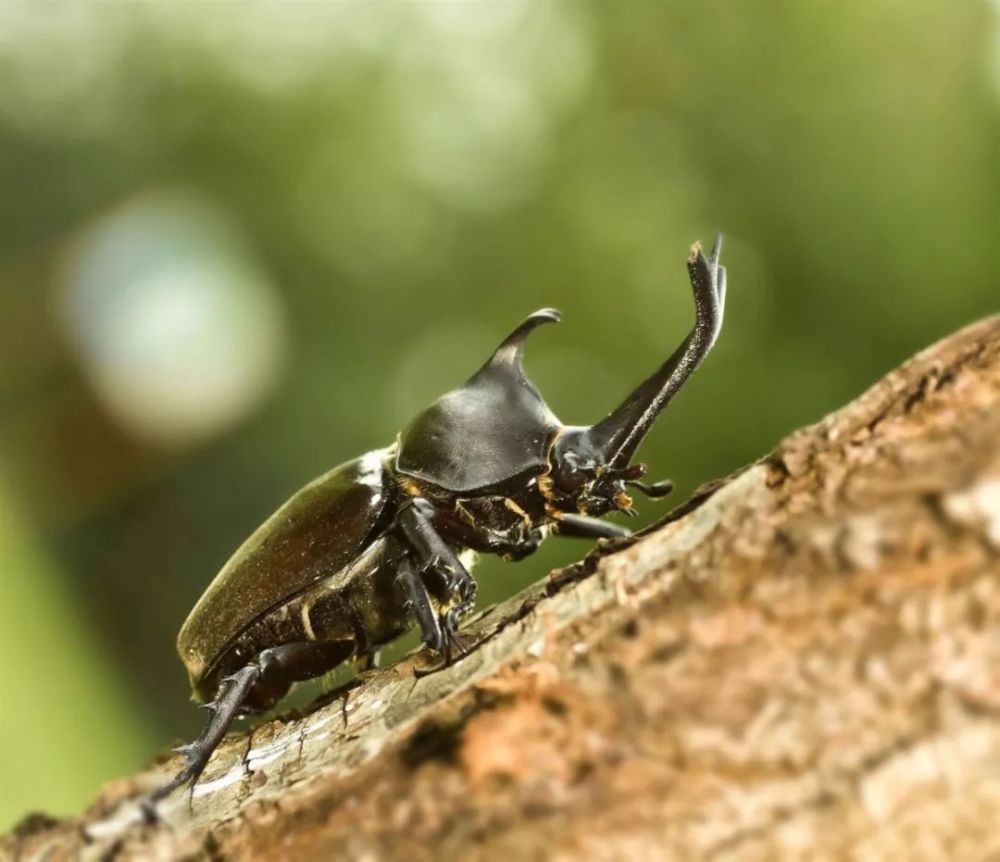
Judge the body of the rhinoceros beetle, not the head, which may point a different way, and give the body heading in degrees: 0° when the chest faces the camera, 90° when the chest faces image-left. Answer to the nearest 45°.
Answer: approximately 270°
